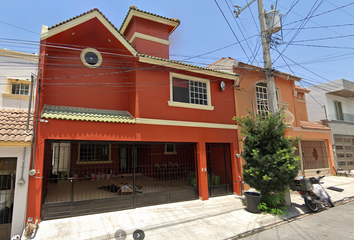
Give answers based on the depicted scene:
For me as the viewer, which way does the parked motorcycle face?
facing away from the viewer and to the right of the viewer

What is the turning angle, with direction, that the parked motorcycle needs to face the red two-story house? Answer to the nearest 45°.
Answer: approximately 180°

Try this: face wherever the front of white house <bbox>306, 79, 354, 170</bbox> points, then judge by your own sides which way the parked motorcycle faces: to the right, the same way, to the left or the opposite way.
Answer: to the left

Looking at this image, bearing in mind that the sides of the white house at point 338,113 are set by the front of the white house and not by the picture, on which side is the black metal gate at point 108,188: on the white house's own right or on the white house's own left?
on the white house's own right

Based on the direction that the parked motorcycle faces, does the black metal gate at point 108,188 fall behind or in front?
behind

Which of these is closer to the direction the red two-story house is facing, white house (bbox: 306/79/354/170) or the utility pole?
the utility pole

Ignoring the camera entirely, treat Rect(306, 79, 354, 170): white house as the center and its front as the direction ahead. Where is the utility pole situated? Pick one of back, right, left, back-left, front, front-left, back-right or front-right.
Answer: front-right

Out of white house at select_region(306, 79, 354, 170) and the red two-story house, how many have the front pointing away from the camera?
0

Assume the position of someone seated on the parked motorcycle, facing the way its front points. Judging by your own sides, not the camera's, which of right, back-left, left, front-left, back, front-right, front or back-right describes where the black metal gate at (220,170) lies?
back-left

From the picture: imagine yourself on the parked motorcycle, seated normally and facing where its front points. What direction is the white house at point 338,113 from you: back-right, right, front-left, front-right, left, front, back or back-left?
front-left

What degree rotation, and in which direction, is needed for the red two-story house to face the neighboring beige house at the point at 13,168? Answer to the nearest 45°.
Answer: approximately 90° to its right

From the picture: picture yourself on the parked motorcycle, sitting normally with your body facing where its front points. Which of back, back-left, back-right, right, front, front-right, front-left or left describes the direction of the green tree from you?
back

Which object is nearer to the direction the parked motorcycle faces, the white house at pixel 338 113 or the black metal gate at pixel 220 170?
the white house

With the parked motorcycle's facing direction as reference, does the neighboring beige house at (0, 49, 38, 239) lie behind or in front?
behind

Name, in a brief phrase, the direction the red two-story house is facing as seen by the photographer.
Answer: facing the viewer and to the right of the viewer

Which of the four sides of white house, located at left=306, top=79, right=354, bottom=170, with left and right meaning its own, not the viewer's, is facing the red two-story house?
right
